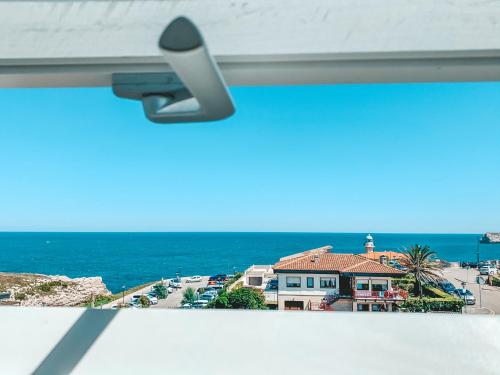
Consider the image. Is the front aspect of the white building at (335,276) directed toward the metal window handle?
yes

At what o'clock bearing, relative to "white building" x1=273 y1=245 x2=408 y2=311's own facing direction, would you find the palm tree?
The palm tree is roughly at 8 o'clock from the white building.

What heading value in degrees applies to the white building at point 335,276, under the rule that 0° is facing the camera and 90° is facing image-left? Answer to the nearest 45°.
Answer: approximately 0°
